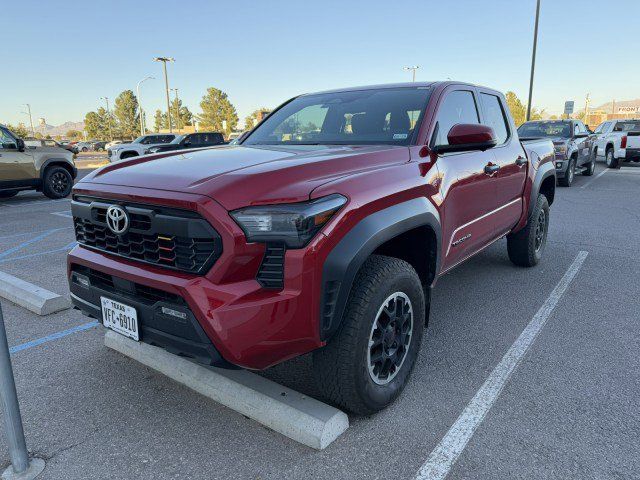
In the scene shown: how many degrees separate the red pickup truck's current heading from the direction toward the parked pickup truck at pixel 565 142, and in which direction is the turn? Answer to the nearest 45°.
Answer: approximately 180°

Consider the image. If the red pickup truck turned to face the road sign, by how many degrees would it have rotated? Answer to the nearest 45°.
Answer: approximately 180°

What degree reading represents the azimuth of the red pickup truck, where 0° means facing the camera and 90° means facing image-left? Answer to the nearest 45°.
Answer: approximately 45°

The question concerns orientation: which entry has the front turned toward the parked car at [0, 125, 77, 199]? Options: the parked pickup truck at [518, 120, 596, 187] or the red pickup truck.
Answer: the parked pickup truck at [518, 120, 596, 187]
